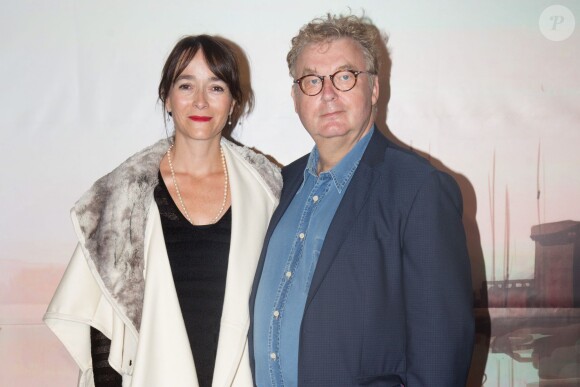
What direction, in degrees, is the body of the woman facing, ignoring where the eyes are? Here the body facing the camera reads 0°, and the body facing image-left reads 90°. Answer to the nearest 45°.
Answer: approximately 0°

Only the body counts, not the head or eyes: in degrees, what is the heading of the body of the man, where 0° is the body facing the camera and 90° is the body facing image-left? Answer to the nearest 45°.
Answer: approximately 45°

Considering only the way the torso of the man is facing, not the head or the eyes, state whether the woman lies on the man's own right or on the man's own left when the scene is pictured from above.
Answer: on the man's own right
